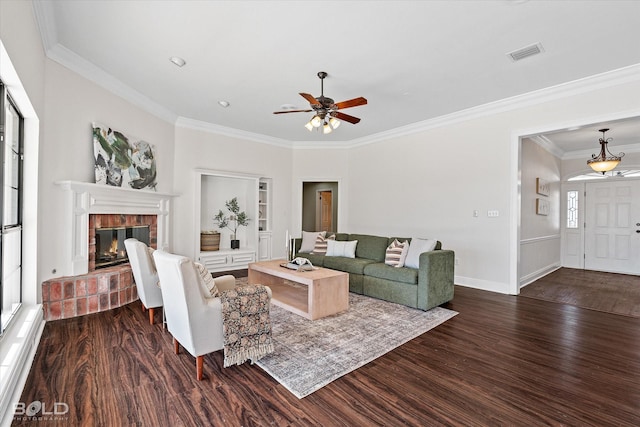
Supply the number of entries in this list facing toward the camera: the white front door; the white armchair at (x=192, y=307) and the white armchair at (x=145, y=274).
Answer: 1

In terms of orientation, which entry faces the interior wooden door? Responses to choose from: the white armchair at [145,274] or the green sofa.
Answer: the white armchair

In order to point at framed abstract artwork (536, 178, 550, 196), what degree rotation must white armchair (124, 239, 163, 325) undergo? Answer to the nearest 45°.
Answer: approximately 45° to its right

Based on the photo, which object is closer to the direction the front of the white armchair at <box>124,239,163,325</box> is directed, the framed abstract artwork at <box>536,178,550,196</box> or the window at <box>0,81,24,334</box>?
the framed abstract artwork

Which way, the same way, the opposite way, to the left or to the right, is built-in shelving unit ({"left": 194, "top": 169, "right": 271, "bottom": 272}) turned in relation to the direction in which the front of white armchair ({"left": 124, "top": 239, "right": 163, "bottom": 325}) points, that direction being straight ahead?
to the right

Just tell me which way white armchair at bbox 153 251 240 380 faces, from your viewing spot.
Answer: facing away from the viewer and to the right of the viewer

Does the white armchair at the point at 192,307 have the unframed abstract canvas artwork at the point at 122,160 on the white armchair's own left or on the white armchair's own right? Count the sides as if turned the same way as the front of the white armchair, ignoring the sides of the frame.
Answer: on the white armchair's own left

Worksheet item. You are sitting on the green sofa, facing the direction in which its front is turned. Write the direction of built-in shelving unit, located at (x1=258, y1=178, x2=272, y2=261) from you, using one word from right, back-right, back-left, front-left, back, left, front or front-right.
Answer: right

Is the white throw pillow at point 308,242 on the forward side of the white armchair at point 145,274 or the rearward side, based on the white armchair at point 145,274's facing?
on the forward side

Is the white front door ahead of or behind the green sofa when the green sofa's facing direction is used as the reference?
behind

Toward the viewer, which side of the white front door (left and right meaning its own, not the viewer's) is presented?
front
